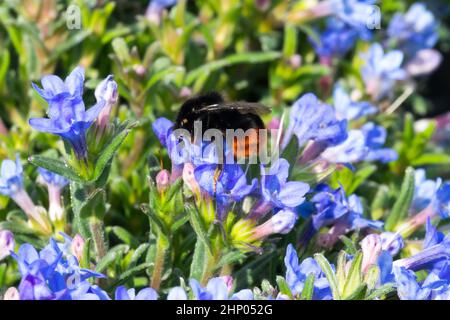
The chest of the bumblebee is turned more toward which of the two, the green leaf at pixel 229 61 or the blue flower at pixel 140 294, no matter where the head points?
the blue flower

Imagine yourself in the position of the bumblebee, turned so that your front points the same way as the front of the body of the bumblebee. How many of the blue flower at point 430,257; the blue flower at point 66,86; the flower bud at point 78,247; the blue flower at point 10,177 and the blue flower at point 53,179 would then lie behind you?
1

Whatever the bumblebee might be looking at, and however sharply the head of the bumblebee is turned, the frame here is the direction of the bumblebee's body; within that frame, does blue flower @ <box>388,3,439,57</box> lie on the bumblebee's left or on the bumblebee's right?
on the bumblebee's right

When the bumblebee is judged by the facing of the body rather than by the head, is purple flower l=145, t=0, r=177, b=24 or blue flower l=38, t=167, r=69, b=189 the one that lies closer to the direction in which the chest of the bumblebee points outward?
the blue flower

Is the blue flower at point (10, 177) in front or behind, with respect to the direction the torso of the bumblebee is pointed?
in front

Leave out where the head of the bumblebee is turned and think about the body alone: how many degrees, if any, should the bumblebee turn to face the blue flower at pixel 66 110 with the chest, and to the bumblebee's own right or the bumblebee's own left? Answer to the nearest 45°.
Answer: approximately 45° to the bumblebee's own left

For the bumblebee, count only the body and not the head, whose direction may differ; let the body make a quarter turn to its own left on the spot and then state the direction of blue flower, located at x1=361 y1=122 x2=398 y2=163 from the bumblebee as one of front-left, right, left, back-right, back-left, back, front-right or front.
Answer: back-left

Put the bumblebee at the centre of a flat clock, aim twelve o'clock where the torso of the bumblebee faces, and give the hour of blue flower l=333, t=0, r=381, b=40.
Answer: The blue flower is roughly at 4 o'clock from the bumblebee.

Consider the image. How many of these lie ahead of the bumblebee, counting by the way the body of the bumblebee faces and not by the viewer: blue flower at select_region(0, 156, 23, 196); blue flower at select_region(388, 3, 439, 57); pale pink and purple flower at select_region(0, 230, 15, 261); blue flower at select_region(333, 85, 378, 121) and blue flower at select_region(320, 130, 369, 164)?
2

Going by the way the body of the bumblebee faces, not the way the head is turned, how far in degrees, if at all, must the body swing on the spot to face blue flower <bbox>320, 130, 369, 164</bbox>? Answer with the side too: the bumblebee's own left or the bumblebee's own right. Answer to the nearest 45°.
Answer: approximately 135° to the bumblebee's own right

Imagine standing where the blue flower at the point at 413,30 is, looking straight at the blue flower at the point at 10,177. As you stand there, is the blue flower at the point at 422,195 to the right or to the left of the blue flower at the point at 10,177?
left

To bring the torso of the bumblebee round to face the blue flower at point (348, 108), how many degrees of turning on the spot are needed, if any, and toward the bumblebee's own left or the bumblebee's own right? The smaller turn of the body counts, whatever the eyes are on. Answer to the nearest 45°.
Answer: approximately 135° to the bumblebee's own right

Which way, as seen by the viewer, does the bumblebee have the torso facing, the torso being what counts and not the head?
to the viewer's left

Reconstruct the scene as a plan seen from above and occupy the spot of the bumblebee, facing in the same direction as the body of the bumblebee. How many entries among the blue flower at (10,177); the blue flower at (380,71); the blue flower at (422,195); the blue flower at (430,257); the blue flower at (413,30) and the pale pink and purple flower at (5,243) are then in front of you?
2
